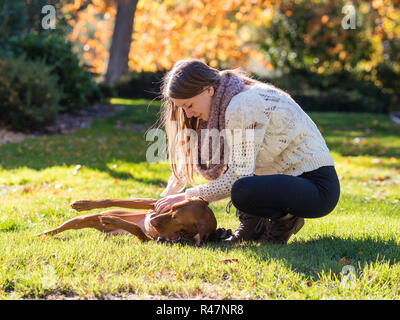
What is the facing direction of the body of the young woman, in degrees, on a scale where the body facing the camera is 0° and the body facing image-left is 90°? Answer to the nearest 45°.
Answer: approximately 90°

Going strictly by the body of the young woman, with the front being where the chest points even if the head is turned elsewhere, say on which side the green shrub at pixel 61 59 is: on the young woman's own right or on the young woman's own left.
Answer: on the young woman's own right

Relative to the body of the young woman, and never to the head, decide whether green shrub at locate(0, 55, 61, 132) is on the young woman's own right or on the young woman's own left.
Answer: on the young woman's own right
